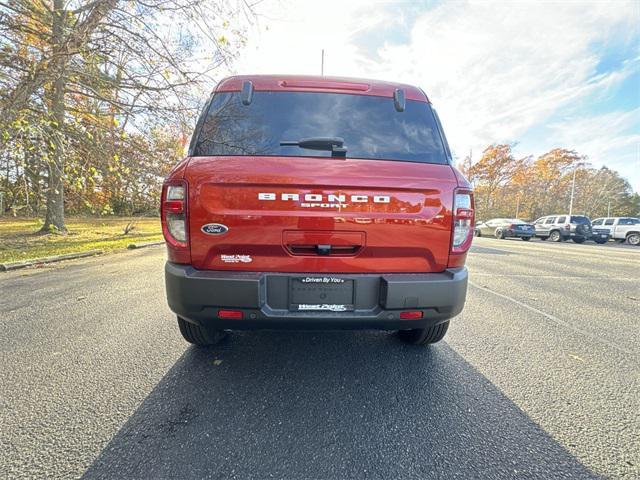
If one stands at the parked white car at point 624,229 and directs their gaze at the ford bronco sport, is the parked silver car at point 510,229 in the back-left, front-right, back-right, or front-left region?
front-right

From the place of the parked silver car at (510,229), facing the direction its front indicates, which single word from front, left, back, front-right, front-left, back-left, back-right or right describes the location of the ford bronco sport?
back-left

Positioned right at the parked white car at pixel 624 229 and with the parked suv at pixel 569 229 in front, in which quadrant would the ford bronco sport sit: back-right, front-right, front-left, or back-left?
front-left

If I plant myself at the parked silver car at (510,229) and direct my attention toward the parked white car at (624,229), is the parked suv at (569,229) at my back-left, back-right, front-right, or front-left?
front-right

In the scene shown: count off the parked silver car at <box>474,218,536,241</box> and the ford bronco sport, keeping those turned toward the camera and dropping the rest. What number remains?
0

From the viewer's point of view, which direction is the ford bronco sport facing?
away from the camera

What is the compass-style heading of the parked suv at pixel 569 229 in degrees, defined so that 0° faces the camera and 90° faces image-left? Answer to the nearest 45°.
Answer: approximately 135°

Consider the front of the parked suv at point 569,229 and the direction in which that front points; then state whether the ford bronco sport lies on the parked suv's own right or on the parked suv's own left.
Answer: on the parked suv's own left

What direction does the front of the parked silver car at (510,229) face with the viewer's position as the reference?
facing away from the viewer and to the left of the viewer

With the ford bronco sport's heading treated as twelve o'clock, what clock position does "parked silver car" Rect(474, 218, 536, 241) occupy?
The parked silver car is roughly at 1 o'clock from the ford bronco sport.

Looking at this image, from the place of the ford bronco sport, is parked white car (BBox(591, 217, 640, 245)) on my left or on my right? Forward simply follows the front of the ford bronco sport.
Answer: on my right

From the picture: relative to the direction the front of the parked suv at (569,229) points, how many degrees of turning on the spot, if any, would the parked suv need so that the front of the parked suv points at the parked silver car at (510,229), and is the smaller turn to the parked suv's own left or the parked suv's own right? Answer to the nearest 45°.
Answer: approximately 45° to the parked suv's own left
